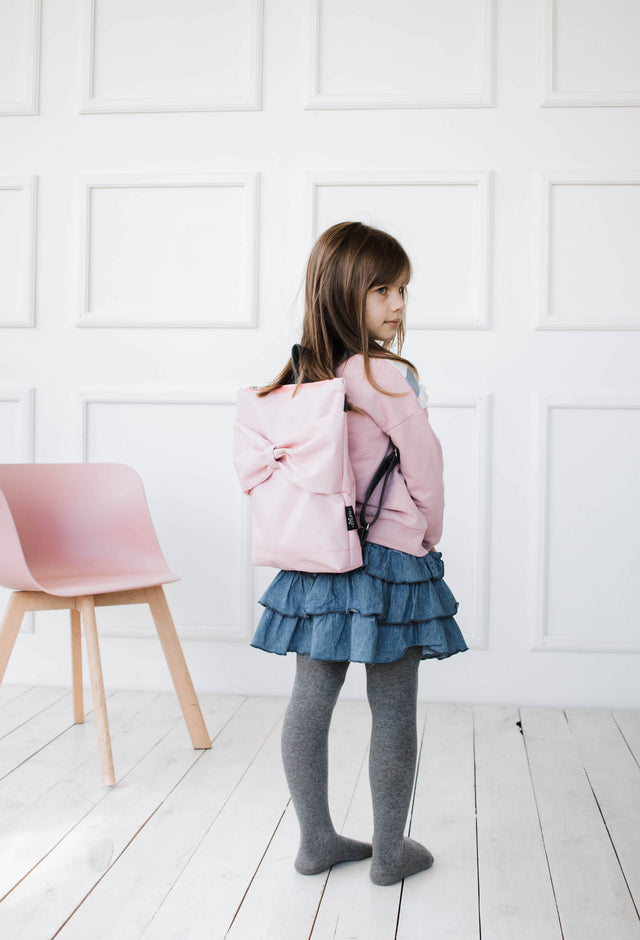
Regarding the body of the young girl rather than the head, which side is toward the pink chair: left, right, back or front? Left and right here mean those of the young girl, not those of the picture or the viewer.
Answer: left

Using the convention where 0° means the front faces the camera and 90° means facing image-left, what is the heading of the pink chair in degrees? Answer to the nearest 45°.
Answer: approximately 315°

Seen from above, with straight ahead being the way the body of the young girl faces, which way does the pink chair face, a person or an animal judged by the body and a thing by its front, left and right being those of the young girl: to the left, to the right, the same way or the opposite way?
to the right

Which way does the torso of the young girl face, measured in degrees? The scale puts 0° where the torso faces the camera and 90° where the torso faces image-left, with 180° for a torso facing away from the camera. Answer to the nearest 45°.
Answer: approximately 225°

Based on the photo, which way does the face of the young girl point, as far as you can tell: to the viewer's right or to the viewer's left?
to the viewer's right

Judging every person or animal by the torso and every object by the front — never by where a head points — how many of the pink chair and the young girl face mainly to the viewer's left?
0

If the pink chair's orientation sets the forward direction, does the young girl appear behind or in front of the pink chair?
in front
